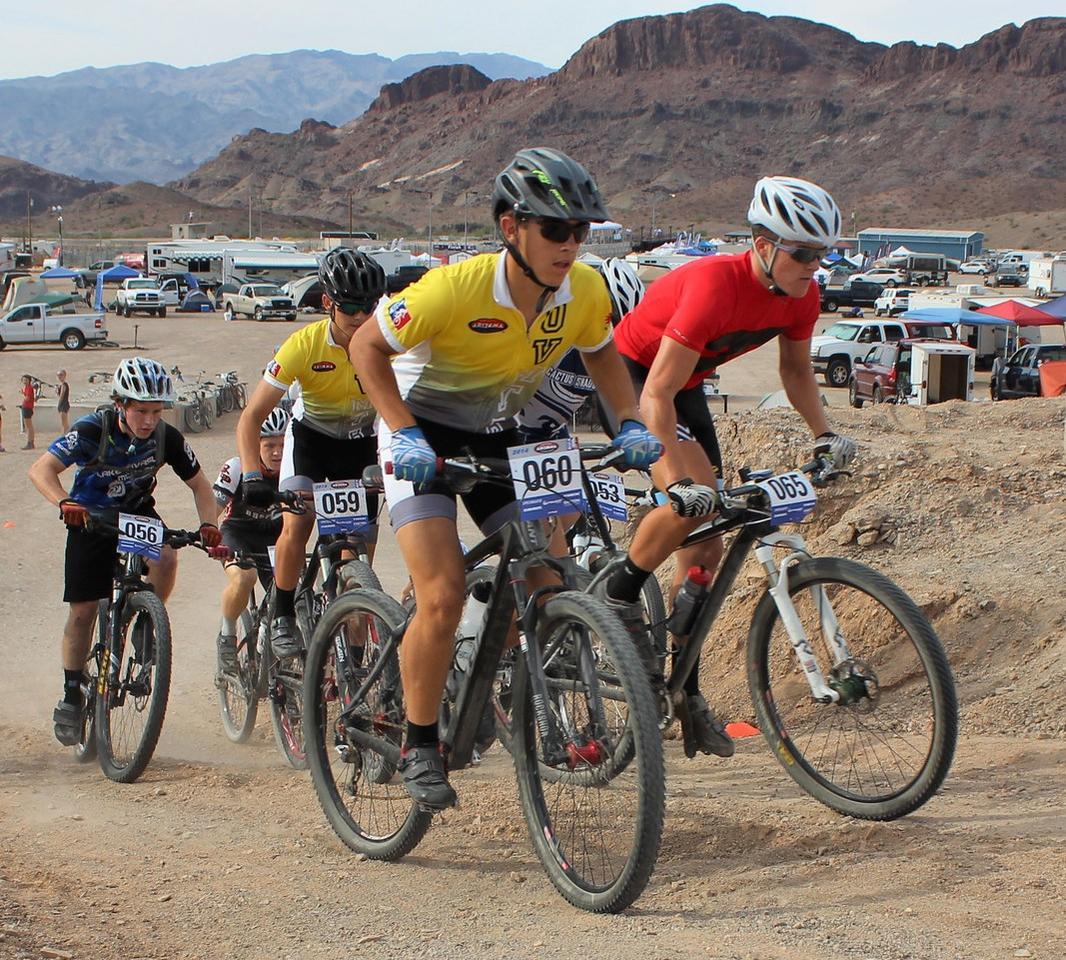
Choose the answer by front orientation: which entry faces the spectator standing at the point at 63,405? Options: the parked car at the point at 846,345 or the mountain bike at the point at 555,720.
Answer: the parked car

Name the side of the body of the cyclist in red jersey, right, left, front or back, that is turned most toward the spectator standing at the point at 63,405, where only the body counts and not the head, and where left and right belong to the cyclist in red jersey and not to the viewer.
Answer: back

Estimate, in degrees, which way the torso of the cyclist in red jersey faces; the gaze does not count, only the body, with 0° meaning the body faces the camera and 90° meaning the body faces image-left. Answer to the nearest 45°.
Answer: approximately 315°

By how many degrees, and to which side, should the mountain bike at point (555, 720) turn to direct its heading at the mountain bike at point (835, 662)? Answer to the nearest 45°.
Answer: approximately 90° to its left

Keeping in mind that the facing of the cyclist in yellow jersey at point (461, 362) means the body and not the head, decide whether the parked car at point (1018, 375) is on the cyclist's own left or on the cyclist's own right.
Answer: on the cyclist's own left

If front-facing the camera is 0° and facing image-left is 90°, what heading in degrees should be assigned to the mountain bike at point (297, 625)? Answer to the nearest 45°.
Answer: approximately 315°

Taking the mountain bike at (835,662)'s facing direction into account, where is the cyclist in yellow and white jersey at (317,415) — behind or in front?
behind

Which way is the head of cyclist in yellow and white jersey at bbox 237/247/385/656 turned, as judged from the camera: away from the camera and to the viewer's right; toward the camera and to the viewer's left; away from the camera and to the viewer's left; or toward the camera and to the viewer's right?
toward the camera and to the viewer's right

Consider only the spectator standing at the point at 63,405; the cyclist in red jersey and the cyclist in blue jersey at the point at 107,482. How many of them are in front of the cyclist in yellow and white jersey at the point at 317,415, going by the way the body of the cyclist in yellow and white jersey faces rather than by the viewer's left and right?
1

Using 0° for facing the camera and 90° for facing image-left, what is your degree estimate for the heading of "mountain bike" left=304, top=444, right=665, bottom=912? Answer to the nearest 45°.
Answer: approximately 315°

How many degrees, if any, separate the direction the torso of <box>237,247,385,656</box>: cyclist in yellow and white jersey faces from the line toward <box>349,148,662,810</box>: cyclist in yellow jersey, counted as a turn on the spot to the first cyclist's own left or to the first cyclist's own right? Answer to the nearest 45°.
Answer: approximately 45° to the first cyclist's own right
